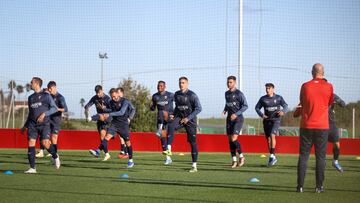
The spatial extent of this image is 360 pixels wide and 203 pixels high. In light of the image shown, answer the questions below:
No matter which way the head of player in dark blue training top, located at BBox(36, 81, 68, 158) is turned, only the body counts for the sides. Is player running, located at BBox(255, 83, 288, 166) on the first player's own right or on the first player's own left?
on the first player's own left

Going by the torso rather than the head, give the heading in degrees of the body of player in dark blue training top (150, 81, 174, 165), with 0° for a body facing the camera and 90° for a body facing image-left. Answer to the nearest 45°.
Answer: approximately 0°

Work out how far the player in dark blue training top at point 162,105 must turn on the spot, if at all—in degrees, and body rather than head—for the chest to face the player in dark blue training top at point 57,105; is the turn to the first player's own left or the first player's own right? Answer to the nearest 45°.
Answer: approximately 90° to the first player's own right

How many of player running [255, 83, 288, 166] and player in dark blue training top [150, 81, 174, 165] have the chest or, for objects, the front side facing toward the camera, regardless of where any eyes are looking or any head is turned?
2

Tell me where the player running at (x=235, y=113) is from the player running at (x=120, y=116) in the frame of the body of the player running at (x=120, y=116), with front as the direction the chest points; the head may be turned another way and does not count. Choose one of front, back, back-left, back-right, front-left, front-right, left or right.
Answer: back-left

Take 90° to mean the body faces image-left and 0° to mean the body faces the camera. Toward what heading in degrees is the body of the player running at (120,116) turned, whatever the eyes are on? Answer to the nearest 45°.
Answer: approximately 45°

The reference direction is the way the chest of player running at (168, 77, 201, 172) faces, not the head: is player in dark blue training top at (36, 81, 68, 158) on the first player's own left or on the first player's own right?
on the first player's own right

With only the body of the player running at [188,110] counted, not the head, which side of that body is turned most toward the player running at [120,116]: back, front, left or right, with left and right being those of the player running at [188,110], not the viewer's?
right

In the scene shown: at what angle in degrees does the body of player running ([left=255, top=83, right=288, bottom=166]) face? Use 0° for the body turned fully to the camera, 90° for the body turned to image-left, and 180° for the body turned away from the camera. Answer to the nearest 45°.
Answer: approximately 0°

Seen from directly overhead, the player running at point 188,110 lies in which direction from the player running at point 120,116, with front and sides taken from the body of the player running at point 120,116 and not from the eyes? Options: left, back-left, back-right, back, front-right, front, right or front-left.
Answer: left
